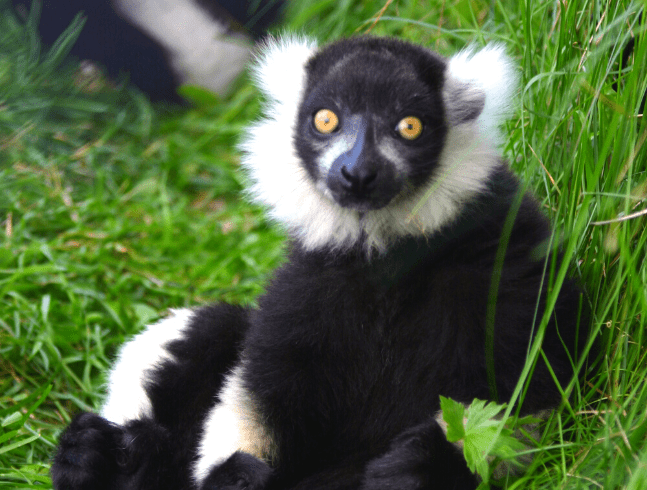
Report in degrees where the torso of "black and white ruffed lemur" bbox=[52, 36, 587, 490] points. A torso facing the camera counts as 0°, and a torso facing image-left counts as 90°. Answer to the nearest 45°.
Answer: approximately 0°

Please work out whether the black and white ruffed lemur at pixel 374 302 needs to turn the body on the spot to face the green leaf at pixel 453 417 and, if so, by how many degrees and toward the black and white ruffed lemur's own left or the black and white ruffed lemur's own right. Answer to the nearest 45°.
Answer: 0° — it already faces it

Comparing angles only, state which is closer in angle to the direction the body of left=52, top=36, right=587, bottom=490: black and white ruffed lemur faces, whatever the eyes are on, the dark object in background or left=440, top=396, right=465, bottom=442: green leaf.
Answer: the green leaf

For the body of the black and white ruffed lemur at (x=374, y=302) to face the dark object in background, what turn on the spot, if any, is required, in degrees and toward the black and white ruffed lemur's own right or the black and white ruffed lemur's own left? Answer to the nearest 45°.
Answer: approximately 180°
